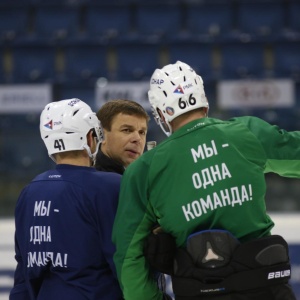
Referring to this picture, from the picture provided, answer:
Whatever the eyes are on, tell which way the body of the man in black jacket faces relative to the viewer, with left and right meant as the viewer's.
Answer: facing the viewer and to the right of the viewer

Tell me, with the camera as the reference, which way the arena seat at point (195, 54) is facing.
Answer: facing the viewer

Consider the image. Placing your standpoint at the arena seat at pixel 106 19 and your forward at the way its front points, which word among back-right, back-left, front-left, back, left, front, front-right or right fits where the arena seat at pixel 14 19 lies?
right

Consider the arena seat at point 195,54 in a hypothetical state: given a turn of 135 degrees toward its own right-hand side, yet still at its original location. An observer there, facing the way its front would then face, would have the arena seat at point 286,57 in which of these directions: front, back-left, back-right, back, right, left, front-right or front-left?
back-right

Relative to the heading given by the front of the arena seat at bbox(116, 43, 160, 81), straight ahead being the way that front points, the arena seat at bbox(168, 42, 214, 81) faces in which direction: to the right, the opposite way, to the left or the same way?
the same way

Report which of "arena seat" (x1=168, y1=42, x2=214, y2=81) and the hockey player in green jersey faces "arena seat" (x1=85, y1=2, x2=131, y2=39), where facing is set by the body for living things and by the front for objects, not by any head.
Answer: the hockey player in green jersey

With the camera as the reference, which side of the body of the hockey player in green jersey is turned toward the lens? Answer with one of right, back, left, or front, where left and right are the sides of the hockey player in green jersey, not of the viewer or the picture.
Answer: back

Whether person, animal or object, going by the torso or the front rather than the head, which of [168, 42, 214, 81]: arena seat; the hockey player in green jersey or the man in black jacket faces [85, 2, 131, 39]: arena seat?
the hockey player in green jersey

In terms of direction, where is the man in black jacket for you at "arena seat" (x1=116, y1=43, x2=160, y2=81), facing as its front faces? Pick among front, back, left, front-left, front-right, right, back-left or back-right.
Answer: front

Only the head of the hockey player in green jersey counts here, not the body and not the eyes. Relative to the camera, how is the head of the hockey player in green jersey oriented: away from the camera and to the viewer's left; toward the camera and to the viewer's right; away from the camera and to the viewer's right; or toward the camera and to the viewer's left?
away from the camera and to the viewer's left

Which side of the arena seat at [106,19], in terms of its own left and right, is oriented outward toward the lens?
front

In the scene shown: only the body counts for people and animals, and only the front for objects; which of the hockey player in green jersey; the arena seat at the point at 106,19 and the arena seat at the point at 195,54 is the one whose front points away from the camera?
the hockey player in green jersey

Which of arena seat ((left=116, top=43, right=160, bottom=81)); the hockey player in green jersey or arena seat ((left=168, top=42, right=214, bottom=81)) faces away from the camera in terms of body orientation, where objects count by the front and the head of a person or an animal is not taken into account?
the hockey player in green jersey

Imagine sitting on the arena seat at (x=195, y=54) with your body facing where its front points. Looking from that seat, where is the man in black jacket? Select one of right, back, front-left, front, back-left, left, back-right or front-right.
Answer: front

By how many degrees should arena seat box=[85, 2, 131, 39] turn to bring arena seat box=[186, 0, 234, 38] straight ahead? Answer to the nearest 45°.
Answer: approximately 90° to its left

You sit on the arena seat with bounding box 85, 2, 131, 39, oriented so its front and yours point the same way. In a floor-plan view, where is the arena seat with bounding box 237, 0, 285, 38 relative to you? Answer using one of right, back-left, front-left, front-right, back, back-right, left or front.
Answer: left

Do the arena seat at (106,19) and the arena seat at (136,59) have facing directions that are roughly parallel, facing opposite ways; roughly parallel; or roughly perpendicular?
roughly parallel

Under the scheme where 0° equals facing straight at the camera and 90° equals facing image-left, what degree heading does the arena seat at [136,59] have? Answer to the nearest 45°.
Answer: approximately 0°

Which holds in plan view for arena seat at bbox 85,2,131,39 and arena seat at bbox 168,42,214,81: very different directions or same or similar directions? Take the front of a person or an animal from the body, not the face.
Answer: same or similar directions

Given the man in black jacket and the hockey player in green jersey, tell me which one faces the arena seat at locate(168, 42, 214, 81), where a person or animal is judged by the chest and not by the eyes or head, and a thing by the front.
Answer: the hockey player in green jersey
